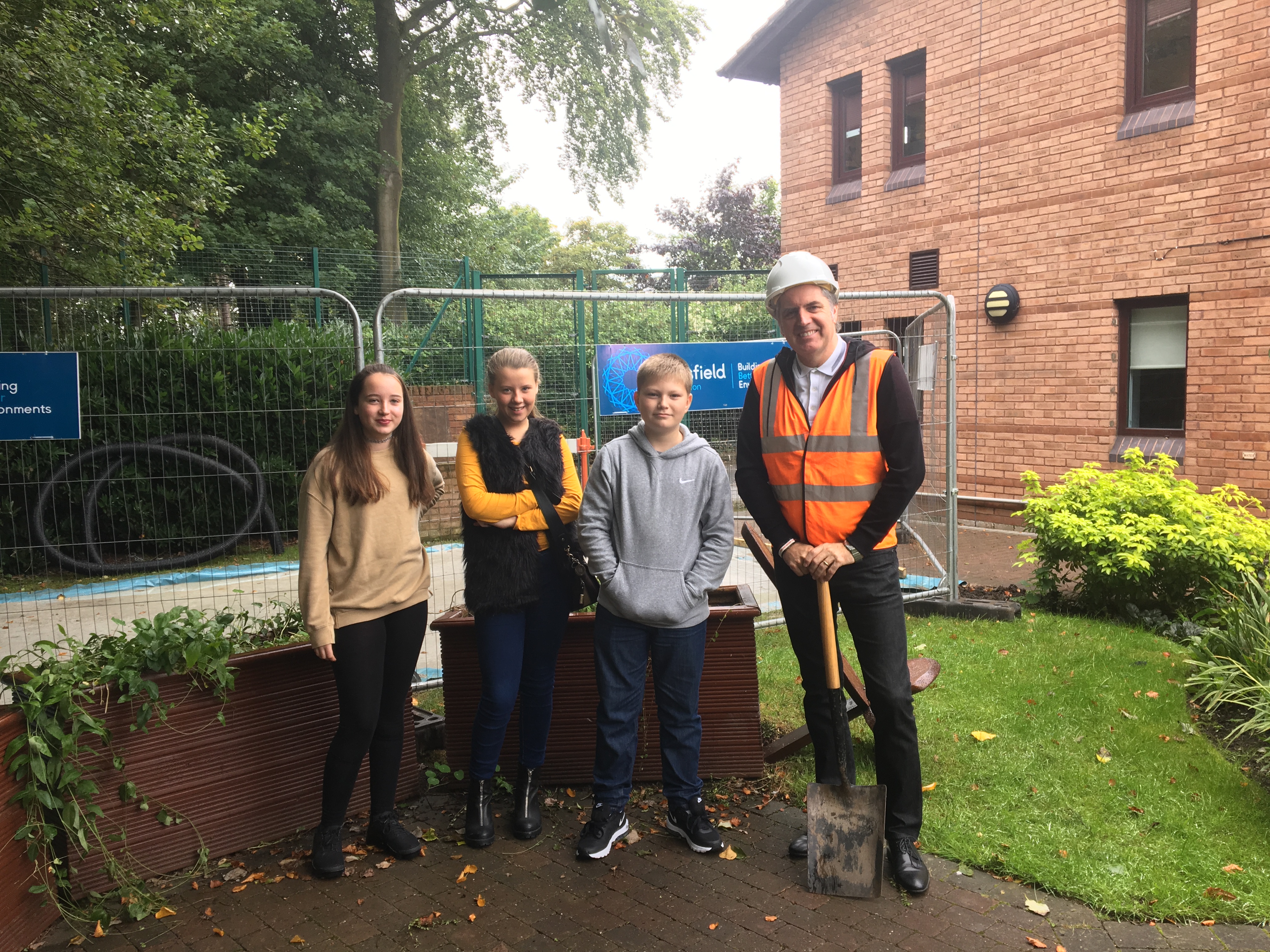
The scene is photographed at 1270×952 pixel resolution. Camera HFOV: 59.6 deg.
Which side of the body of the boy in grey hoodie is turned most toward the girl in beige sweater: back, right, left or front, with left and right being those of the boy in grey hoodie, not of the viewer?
right

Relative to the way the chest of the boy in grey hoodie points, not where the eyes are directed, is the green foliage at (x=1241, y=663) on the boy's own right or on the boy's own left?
on the boy's own left

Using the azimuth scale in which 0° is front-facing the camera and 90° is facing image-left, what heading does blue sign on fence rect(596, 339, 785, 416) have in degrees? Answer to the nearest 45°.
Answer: approximately 0°

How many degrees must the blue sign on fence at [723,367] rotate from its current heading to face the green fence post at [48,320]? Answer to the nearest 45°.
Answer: approximately 90° to its right

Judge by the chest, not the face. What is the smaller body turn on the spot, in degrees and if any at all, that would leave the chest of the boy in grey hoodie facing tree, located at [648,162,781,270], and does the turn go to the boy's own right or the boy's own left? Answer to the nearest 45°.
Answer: approximately 180°

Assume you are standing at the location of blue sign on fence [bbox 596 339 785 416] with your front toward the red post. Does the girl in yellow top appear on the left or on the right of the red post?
left

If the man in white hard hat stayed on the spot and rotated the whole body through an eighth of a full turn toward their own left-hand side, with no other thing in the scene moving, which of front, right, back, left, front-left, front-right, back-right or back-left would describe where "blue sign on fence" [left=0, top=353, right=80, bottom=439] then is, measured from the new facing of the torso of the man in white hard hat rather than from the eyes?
back-right

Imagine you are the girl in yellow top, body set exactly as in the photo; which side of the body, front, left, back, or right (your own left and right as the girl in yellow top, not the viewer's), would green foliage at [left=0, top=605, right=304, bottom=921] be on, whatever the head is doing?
right

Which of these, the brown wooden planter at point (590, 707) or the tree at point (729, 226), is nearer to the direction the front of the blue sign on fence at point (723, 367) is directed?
the brown wooden planter

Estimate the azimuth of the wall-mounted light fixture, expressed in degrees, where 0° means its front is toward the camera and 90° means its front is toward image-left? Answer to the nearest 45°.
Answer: approximately 45°
